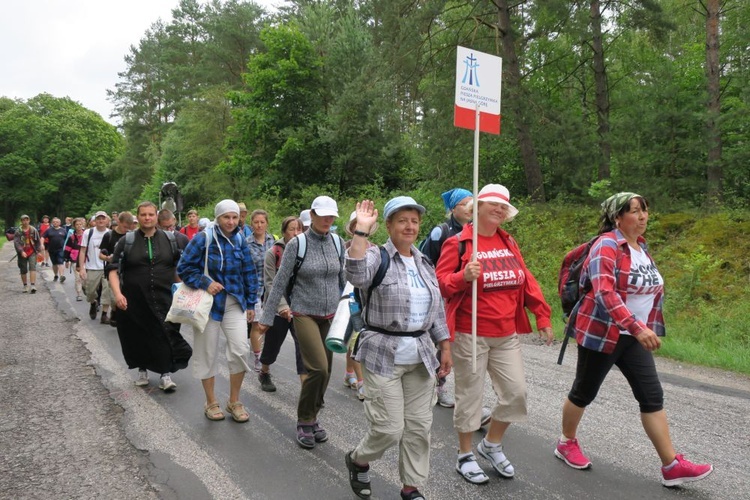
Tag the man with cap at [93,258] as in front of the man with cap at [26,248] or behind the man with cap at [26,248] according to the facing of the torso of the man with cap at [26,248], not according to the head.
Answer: in front

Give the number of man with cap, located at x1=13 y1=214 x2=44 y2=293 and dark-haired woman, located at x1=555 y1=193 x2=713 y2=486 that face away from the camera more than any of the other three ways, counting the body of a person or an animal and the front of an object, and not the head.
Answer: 0

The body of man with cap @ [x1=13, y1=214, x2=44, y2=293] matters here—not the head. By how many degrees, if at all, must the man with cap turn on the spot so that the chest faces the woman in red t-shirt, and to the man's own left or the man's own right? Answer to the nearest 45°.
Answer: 0° — they already face them

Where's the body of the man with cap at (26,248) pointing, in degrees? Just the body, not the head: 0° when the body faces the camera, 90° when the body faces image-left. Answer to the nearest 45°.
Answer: approximately 0°

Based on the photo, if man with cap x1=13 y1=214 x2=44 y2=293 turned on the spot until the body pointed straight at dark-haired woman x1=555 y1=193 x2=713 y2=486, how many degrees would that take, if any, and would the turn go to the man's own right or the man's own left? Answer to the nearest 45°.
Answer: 0° — they already face them

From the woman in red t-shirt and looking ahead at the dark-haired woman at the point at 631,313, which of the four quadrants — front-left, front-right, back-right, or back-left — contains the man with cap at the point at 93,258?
back-left

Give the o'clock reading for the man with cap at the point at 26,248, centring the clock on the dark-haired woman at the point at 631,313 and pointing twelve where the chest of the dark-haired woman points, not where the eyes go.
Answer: The man with cap is roughly at 5 o'clock from the dark-haired woman.

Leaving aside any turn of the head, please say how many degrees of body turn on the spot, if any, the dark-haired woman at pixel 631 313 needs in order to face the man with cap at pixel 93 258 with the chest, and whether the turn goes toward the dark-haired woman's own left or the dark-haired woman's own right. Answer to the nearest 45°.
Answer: approximately 135° to the dark-haired woman's own right

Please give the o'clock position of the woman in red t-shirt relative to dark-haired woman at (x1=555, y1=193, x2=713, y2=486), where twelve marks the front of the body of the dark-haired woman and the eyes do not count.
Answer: The woman in red t-shirt is roughly at 4 o'clock from the dark-haired woman.

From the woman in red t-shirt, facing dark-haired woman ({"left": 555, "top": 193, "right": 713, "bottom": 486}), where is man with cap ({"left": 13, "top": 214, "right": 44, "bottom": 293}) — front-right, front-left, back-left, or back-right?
back-left

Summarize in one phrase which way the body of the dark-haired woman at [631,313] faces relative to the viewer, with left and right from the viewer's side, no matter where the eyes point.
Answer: facing the viewer and to the right of the viewer
